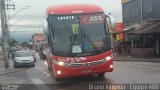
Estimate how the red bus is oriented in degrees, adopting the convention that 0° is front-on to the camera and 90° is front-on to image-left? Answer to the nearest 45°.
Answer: approximately 0°

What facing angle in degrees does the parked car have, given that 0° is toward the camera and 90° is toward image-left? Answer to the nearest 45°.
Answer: approximately 0°
